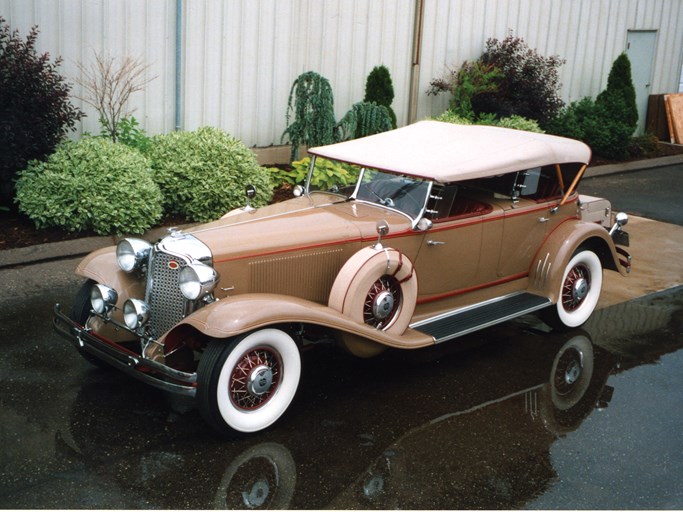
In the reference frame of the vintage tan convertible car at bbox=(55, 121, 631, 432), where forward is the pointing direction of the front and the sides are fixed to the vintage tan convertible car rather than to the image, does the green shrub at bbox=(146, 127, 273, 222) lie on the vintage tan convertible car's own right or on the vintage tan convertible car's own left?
on the vintage tan convertible car's own right

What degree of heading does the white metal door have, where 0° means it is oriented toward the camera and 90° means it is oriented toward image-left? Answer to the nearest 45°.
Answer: approximately 0°

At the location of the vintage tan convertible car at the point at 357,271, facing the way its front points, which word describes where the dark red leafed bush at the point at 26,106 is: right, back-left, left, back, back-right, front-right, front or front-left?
right

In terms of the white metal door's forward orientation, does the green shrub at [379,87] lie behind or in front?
in front

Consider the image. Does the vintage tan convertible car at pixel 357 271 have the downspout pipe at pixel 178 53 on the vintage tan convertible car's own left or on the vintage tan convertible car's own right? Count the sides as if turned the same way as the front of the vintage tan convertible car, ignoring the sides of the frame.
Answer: on the vintage tan convertible car's own right

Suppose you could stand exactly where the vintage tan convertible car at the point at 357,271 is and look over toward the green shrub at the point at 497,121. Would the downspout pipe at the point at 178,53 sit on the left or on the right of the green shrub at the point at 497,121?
left

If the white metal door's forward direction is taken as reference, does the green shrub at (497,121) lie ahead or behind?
ahead

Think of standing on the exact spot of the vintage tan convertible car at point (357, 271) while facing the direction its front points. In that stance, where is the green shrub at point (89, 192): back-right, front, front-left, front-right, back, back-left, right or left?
right

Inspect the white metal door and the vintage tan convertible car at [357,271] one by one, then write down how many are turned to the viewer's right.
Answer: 0

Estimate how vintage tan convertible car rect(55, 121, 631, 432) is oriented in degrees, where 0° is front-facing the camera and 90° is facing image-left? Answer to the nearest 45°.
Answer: approximately 45°
